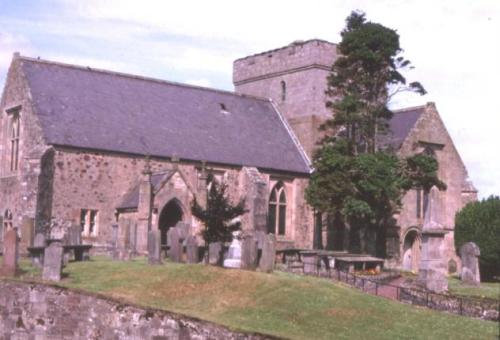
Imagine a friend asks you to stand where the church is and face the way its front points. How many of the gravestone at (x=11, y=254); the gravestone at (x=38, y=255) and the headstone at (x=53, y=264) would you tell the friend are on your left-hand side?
0

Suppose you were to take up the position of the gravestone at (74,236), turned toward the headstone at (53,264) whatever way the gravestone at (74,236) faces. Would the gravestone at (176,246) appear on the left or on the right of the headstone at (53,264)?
left

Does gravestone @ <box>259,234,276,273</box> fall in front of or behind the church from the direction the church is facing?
in front

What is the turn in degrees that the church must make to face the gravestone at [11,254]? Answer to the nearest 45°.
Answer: approximately 45° to its right

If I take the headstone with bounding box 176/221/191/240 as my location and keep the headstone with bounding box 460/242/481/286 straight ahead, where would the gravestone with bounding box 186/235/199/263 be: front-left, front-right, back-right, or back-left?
front-right

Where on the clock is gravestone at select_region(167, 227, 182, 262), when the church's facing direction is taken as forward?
The gravestone is roughly at 1 o'clock from the church.

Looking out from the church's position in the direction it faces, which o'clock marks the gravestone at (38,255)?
The gravestone is roughly at 2 o'clock from the church.

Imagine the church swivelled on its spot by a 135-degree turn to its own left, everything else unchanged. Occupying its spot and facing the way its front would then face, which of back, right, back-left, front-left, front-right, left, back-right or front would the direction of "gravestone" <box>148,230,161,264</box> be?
back

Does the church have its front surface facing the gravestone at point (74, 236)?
no

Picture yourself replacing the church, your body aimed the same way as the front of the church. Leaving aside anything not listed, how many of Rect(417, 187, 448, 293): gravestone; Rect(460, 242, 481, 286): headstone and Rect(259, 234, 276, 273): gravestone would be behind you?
0

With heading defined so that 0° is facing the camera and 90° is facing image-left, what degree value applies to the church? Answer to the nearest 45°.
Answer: approximately 315°
